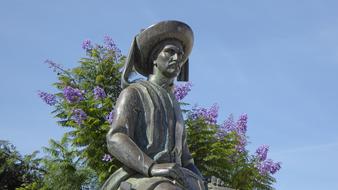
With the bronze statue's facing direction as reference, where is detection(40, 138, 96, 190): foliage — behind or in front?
behind

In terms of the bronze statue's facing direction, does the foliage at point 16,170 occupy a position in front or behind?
behind

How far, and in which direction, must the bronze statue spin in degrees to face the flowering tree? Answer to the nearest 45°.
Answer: approximately 135° to its left

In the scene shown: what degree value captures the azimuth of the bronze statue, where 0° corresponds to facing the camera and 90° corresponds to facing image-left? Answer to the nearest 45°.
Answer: approximately 315°
